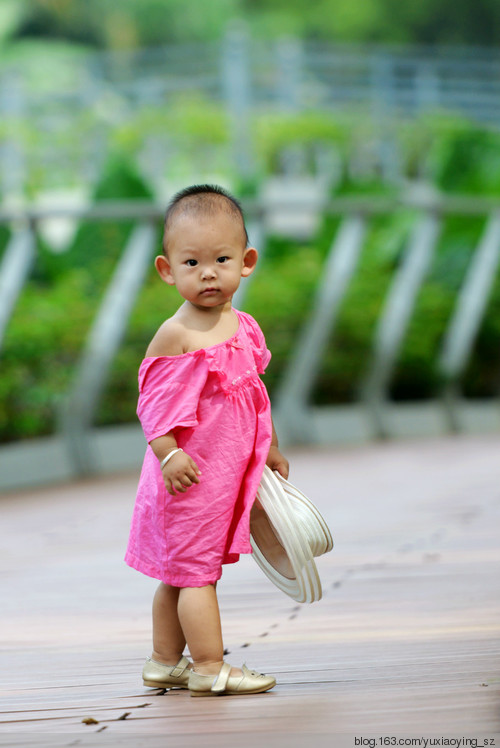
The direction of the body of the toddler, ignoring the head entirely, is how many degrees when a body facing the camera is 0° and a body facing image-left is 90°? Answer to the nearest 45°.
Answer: approximately 315°

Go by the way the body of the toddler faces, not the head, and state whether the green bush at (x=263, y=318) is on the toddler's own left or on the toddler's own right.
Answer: on the toddler's own left
